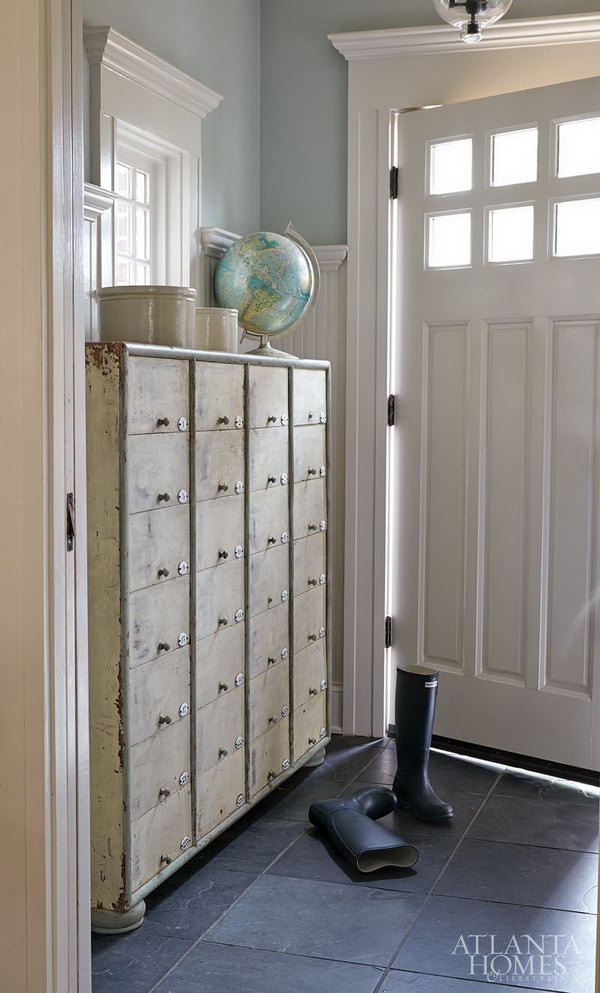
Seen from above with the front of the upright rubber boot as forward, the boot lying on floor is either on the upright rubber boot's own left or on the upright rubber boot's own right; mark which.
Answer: on the upright rubber boot's own right

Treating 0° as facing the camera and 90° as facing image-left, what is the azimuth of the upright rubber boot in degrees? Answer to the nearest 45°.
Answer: approximately 315°
